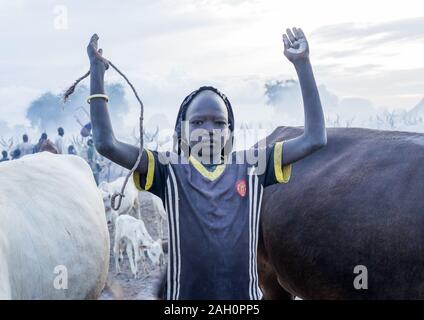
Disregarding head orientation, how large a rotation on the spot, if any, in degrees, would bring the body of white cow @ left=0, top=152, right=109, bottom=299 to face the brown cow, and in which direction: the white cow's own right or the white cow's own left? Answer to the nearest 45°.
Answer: approximately 180°

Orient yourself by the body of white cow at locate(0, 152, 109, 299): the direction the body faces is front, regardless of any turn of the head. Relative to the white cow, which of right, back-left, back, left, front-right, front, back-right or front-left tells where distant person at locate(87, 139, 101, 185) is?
right

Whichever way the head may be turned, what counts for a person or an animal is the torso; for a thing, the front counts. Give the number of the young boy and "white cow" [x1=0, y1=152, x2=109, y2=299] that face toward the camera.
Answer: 1

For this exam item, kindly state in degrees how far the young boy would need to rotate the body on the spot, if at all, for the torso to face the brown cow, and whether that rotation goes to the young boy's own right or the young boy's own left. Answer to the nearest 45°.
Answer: approximately 135° to the young boy's own left

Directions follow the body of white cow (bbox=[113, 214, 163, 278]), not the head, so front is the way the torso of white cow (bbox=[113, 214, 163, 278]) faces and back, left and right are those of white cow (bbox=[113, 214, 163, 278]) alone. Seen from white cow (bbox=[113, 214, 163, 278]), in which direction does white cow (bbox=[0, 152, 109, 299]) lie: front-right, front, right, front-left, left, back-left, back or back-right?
front-right

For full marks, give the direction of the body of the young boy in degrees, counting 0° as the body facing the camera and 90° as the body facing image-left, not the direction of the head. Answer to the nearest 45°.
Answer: approximately 0°

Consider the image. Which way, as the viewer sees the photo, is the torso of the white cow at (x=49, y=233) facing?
to the viewer's left
